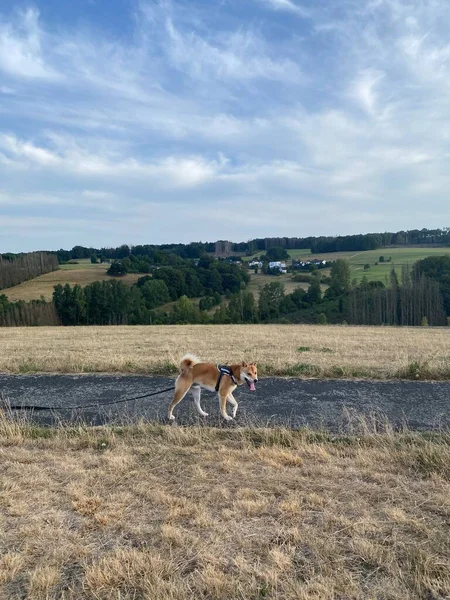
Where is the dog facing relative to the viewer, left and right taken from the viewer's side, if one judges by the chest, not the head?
facing to the right of the viewer
